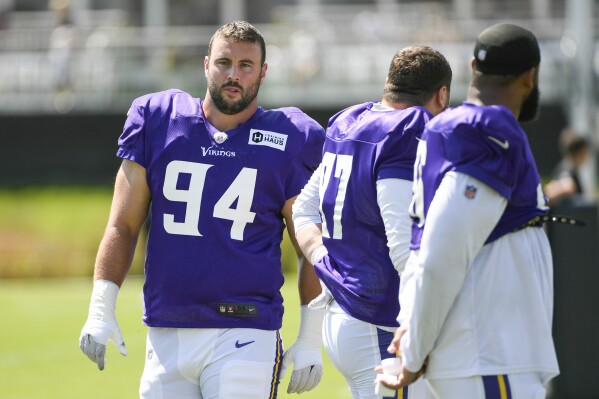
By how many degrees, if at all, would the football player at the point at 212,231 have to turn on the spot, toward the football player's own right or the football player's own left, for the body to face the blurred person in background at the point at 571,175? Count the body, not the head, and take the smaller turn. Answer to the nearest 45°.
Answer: approximately 135° to the football player's own left

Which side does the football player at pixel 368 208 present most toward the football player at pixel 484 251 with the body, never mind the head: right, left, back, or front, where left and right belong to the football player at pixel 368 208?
right

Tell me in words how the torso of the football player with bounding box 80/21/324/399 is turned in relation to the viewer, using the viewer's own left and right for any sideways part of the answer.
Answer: facing the viewer

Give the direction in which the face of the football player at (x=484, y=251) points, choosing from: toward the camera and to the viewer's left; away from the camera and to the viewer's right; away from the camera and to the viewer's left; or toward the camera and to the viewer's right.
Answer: away from the camera and to the viewer's right

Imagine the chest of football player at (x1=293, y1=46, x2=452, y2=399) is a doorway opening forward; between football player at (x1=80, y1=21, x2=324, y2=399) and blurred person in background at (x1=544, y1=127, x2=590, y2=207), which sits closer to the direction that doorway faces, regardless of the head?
the blurred person in background

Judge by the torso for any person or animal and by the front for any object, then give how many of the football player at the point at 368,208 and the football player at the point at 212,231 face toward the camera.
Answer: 1

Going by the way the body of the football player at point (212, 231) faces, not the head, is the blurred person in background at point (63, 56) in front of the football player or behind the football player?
behind

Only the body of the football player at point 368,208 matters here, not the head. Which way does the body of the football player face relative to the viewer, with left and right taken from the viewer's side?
facing away from the viewer and to the right of the viewer

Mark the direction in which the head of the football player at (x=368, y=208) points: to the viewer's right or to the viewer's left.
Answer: to the viewer's right
